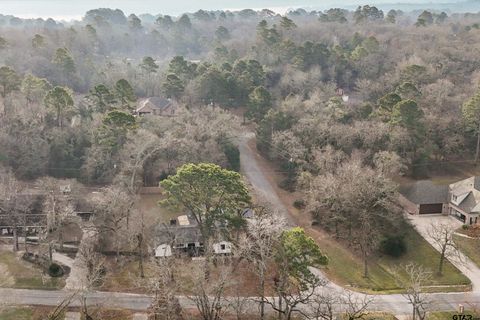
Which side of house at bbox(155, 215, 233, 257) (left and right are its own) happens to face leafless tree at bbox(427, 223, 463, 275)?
left

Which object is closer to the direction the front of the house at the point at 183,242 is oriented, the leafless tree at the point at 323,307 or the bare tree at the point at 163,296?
the bare tree

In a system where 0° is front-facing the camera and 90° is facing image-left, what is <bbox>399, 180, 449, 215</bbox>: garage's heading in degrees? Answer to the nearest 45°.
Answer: approximately 0°

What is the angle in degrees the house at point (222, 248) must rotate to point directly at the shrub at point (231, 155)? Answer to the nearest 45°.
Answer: approximately 180°

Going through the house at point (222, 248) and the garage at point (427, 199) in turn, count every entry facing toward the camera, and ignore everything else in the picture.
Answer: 2

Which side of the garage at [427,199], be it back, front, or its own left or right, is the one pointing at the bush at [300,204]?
right

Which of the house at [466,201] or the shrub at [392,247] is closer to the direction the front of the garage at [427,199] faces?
the shrub

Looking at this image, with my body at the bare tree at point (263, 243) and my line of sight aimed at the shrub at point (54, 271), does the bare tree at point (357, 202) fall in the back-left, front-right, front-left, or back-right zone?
back-right

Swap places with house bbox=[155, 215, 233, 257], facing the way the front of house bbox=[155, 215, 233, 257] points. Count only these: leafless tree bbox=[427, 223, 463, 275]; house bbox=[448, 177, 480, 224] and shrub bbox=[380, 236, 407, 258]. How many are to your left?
3

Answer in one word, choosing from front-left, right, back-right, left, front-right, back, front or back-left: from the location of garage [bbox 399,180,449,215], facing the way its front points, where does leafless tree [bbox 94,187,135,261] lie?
front-right

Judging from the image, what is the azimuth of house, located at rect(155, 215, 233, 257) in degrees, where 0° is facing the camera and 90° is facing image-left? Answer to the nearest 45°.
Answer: approximately 0°

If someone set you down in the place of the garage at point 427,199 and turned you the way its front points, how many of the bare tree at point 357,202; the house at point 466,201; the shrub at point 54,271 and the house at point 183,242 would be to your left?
1

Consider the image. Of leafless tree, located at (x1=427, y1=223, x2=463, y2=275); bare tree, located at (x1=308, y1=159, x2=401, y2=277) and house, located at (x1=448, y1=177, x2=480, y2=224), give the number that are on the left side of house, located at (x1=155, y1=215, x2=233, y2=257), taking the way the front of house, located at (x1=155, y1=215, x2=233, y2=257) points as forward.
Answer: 3
